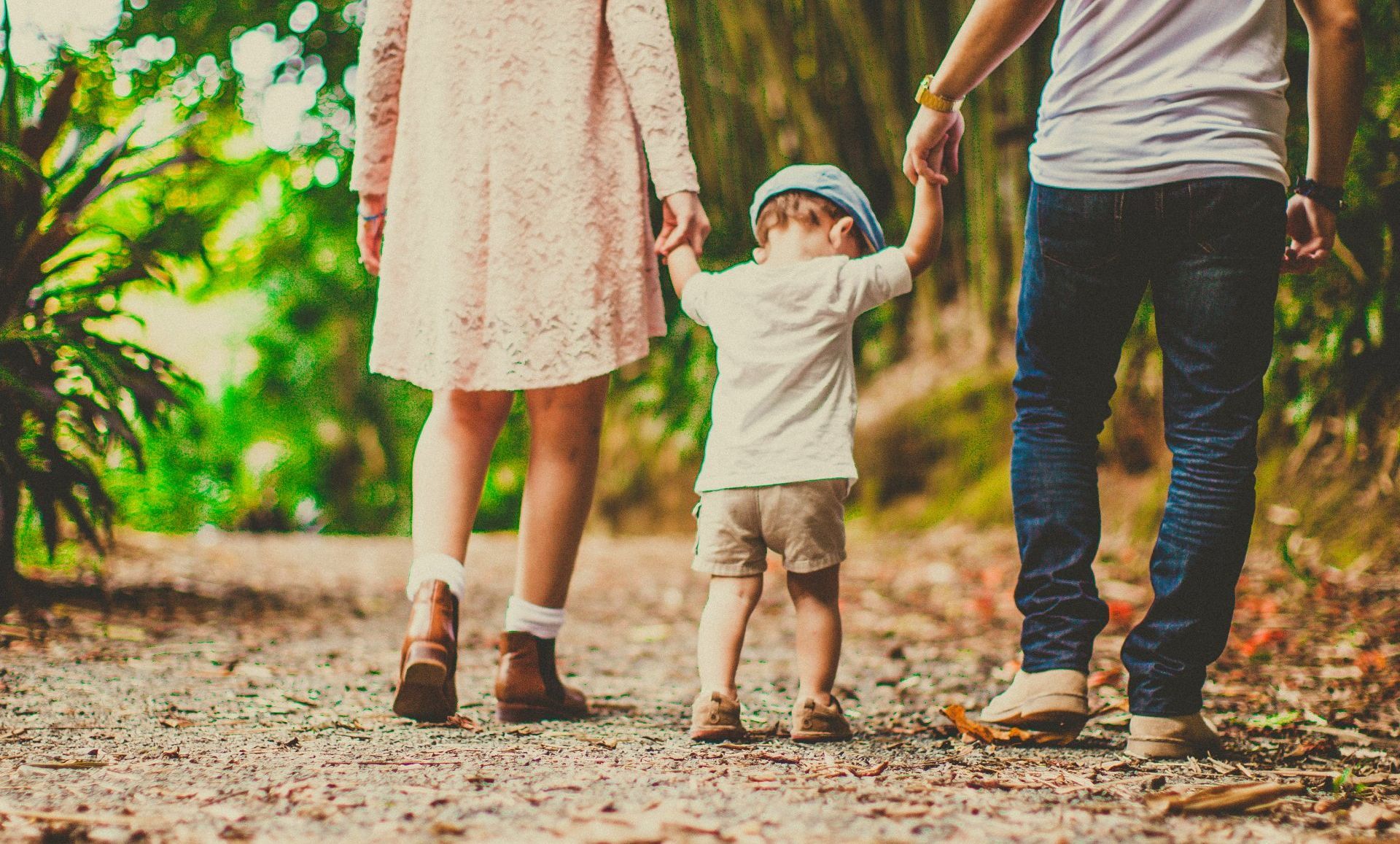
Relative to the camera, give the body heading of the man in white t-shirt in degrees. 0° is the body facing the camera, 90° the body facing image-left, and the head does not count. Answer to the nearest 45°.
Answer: approximately 180°

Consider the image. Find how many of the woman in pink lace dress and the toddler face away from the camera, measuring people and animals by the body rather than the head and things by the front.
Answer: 2

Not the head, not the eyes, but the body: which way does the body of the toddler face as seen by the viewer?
away from the camera

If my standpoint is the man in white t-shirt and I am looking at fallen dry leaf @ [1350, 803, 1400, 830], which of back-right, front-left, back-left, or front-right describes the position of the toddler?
back-right

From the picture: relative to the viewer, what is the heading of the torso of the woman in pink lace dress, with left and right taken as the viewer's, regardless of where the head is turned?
facing away from the viewer

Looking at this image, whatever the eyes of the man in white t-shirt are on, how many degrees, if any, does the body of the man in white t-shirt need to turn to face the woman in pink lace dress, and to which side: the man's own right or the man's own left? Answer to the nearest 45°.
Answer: approximately 90° to the man's own left
